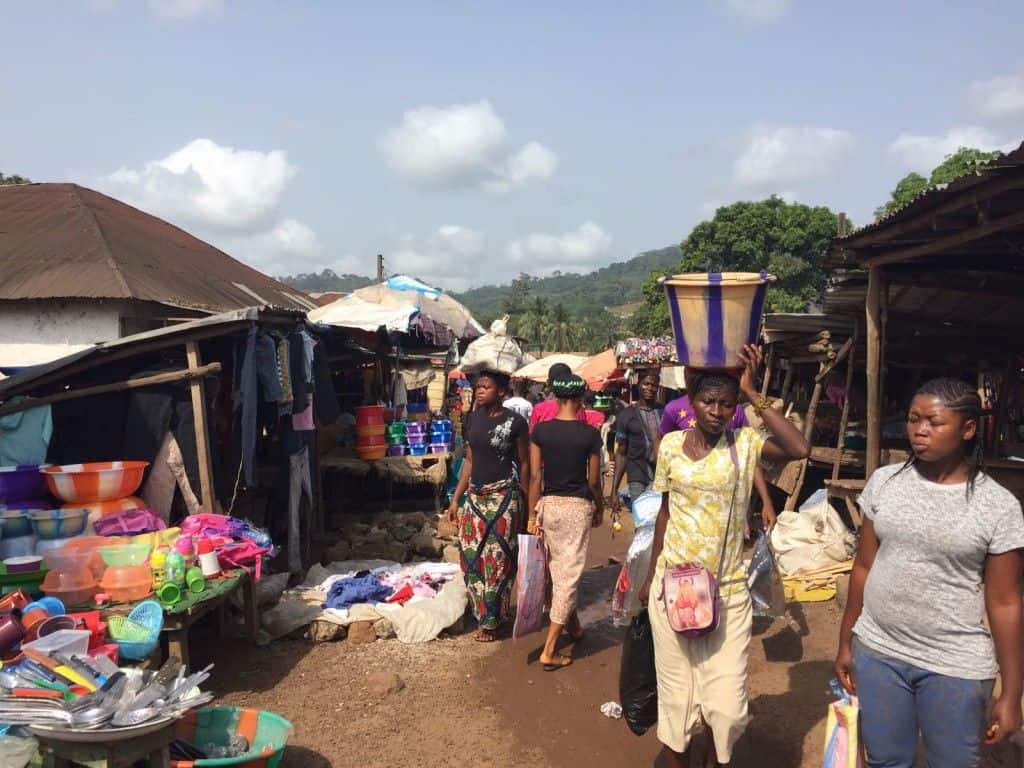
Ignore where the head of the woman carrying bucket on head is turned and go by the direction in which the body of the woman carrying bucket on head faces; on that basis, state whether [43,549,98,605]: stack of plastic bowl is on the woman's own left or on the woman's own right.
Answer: on the woman's own right

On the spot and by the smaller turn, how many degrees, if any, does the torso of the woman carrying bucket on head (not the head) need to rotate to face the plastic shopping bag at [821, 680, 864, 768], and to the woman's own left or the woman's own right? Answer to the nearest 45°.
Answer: approximately 45° to the woman's own left

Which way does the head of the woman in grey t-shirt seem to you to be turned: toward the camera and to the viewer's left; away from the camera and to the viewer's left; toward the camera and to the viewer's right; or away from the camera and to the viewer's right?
toward the camera and to the viewer's left

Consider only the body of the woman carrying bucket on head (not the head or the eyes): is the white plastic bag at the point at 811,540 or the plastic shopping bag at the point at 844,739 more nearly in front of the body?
the plastic shopping bag

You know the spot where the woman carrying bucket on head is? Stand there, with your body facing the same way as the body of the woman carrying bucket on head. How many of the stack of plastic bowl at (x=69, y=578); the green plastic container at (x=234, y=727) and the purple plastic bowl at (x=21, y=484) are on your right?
3

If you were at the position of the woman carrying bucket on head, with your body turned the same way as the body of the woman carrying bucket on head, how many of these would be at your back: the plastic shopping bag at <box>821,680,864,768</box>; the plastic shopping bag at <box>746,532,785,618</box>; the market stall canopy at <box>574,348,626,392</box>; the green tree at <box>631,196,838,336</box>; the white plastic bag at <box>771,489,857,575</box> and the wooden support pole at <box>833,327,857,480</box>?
5

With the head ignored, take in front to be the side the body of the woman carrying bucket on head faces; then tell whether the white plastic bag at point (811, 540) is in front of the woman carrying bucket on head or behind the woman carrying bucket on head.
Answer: behind

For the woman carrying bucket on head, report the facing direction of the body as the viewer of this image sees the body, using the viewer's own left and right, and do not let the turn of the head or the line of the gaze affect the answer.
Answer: facing the viewer

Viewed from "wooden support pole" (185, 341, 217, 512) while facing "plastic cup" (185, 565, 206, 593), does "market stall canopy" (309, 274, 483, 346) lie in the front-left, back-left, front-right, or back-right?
back-left

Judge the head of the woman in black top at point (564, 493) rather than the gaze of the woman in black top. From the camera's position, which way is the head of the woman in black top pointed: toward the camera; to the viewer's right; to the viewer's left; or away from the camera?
away from the camera

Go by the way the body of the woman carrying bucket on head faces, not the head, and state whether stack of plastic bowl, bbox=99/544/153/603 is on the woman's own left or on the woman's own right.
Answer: on the woman's own right
